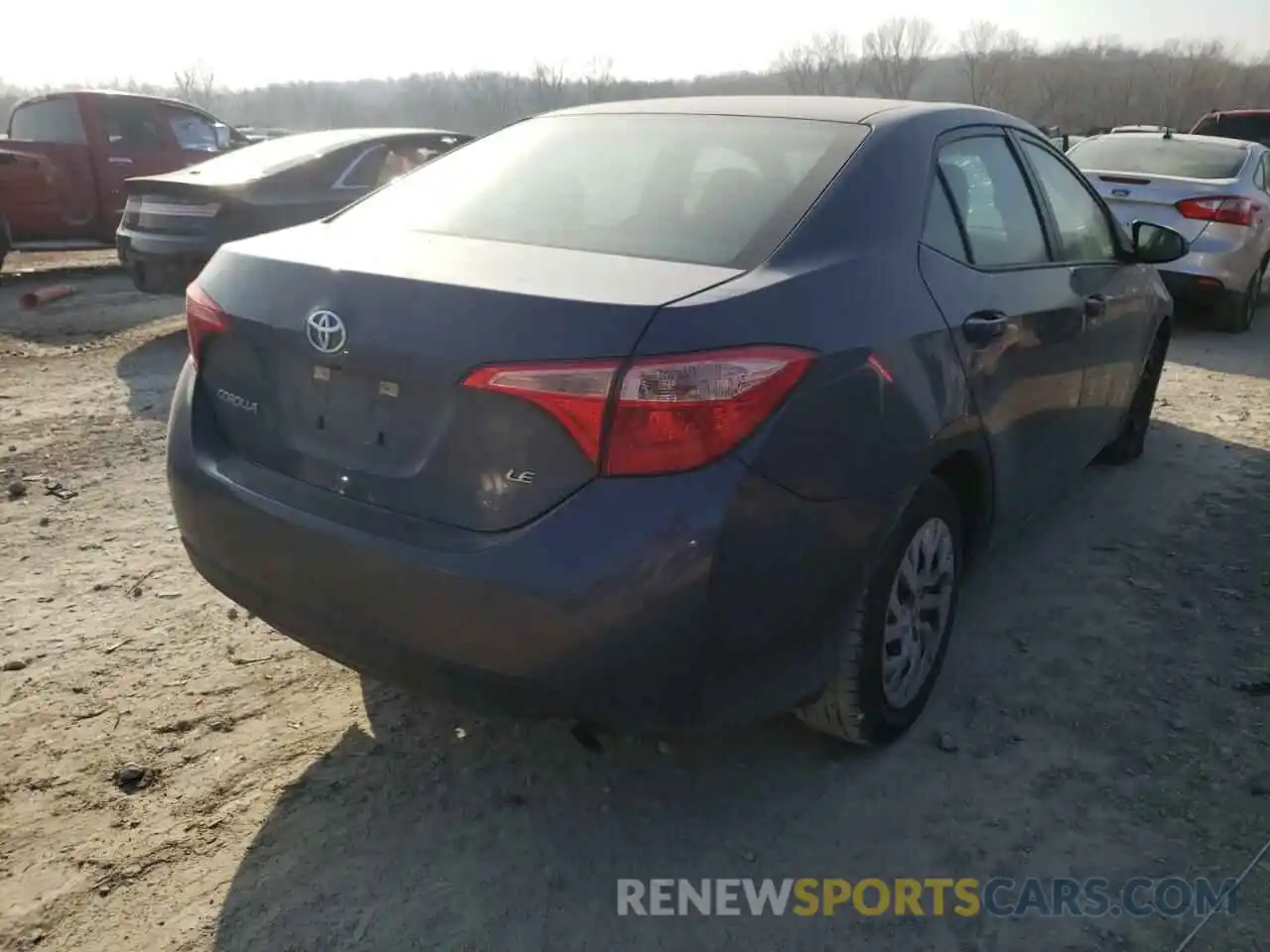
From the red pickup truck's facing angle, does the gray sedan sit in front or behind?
in front

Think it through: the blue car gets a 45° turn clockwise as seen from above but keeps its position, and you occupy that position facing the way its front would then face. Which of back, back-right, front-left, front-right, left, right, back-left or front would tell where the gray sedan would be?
front-left

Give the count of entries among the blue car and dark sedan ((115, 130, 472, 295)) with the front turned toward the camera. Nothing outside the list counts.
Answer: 0

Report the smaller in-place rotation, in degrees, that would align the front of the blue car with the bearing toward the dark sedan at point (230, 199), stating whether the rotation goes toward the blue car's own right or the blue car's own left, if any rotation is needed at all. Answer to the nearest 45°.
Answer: approximately 90° to the blue car's own left

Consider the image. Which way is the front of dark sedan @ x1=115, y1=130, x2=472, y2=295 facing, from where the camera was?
facing away from the viewer and to the right of the viewer

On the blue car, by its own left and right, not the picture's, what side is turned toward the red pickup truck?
left

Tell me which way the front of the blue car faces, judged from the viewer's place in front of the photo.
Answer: facing away from the viewer and to the right of the viewer

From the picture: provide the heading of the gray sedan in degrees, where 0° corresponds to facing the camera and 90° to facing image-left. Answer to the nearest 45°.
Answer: approximately 225°

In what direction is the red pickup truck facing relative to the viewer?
to the viewer's right
